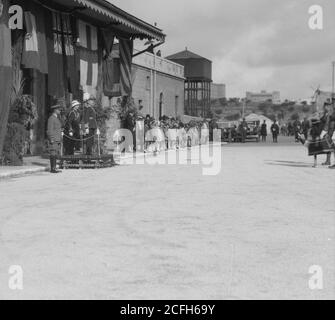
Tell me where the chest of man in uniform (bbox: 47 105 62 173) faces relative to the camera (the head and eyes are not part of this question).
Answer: to the viewer's right

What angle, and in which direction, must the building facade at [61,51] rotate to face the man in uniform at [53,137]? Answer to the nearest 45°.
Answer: approximately 45° to its right

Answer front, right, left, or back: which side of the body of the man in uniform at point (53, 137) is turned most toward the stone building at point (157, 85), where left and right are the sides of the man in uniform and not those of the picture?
left

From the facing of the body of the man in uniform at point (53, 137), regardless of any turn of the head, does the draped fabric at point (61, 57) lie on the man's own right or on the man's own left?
on the man's own left

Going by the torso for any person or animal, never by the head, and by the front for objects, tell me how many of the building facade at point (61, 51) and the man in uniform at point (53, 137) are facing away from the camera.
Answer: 0

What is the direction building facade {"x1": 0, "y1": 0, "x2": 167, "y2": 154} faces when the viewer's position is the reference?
facing the viewer and to the right of the viewer

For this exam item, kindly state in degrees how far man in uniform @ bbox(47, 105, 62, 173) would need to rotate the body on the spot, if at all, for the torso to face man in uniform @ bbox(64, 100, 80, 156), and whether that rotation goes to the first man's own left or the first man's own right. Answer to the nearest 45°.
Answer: approximately 90° to the first man's own left
